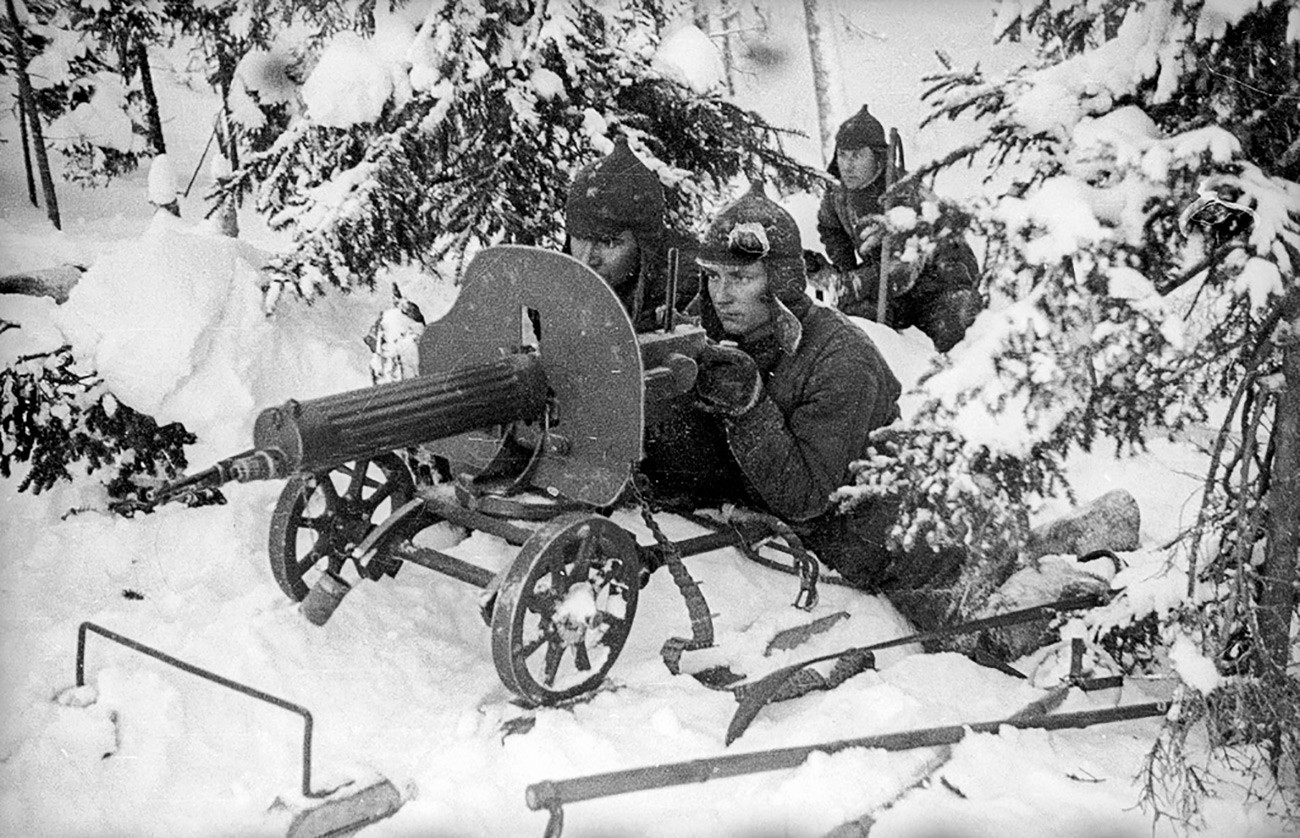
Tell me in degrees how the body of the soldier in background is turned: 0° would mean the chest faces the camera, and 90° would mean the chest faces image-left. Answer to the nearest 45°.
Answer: approximately 45°

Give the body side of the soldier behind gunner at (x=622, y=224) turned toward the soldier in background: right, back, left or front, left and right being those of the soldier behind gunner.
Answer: back

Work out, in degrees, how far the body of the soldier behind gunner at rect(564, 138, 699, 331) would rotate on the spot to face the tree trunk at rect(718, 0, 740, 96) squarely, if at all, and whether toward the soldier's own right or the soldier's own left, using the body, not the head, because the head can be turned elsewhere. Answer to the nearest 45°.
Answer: approximately 135° to the soldier's own right

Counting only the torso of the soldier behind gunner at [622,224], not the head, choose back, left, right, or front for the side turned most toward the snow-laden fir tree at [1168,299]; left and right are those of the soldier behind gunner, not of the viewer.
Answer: left

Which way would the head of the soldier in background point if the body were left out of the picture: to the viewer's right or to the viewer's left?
to the viewer's left

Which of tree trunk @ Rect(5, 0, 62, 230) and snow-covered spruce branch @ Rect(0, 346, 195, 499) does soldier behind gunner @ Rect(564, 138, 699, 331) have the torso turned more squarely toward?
the snow-covered spruce branch
